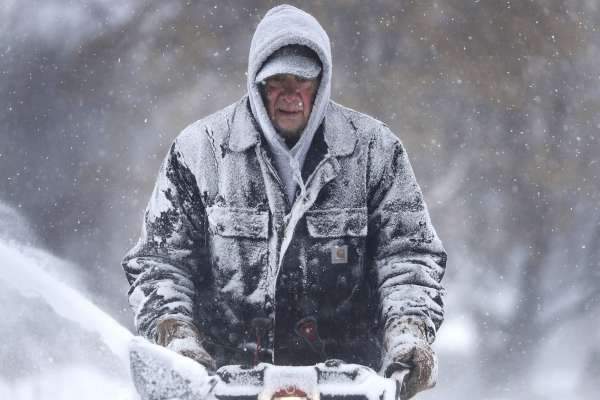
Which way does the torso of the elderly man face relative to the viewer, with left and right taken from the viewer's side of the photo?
facing the viewer

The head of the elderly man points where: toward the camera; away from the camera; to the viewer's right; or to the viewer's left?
toward the camera
